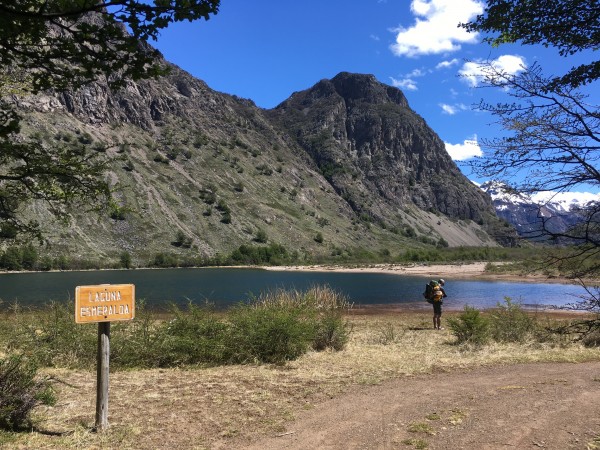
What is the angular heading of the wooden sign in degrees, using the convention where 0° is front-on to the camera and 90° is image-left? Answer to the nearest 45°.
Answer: approximately 0°

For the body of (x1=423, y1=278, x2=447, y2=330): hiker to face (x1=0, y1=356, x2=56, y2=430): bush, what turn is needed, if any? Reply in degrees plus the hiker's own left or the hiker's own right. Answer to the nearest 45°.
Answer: approximately 180°

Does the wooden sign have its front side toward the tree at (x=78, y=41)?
yes

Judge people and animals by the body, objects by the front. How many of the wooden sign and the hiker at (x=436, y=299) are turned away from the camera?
1

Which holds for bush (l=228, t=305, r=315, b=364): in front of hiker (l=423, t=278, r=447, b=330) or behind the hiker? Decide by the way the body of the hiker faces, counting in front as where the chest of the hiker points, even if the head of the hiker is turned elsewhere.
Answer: behind

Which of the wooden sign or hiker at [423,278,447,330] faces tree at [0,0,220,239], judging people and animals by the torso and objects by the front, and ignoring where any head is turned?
the wooden sign

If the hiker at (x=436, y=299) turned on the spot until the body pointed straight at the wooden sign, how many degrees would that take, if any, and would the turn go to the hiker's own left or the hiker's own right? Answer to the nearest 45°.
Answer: approximately 180°

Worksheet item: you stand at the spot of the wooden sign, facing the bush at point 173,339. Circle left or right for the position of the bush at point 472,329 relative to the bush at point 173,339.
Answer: right

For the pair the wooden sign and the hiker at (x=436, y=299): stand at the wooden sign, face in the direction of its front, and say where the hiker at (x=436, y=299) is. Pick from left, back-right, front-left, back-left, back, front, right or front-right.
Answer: back-left

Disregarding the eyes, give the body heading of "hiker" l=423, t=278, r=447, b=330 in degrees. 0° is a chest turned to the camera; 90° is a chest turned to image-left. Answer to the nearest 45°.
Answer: approximately 180°

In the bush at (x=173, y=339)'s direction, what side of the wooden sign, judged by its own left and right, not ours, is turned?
back
